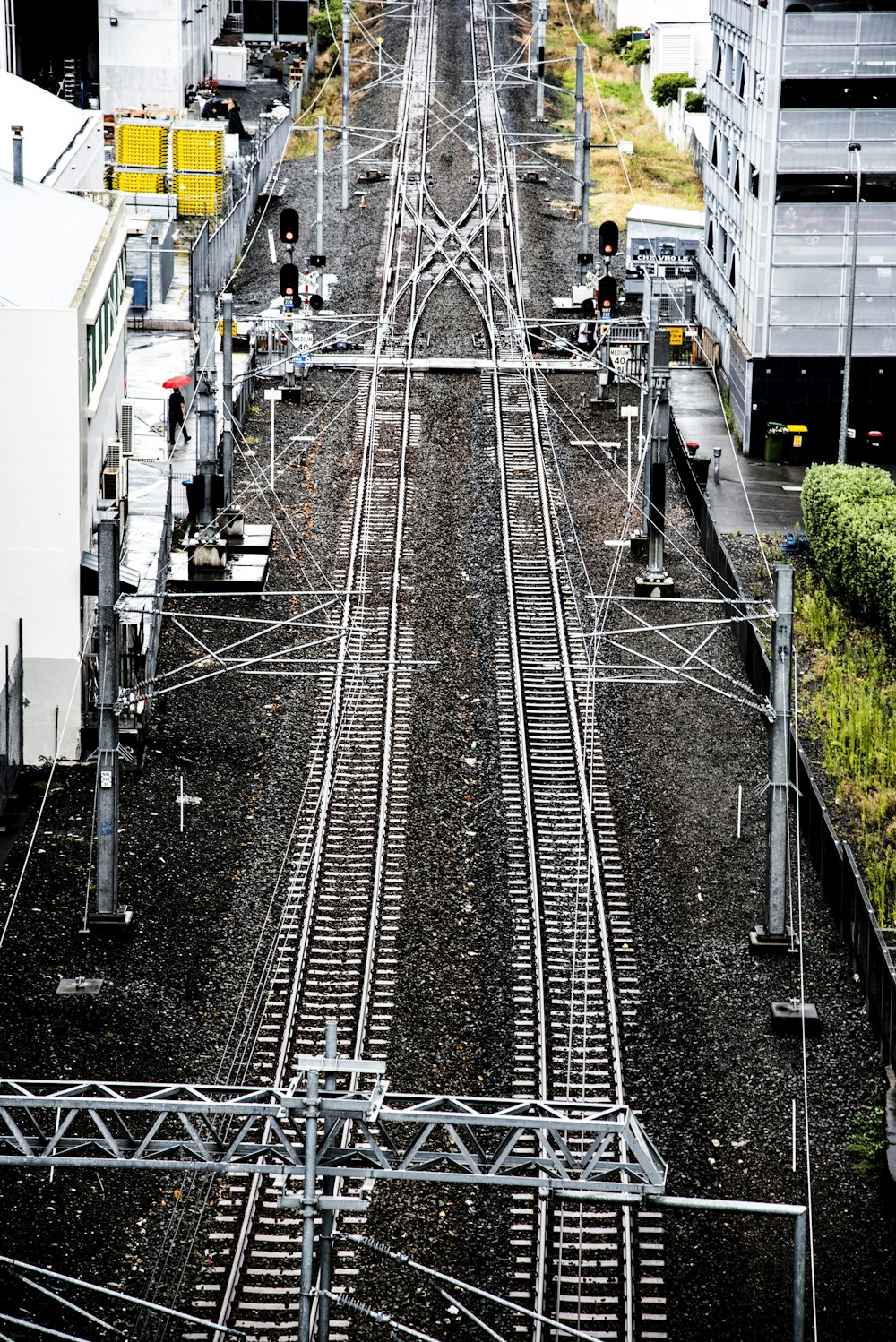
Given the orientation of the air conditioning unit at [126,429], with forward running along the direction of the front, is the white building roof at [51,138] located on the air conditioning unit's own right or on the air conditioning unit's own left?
on the air conditioning unit's own left

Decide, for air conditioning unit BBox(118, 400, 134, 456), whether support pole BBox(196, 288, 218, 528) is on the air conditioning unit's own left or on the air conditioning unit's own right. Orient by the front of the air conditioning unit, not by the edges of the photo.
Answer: on the air conditioning unit's own right

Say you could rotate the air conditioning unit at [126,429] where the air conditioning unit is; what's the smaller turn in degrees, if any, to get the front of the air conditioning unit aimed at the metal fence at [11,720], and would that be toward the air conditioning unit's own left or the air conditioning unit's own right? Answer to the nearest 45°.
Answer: approximately 90° to the air conditioning unit's own right

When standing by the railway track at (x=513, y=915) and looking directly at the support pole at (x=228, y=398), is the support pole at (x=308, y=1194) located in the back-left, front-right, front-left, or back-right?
back-left

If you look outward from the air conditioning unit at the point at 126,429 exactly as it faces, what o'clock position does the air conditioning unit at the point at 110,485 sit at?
the air conditioning unit at the point at 110,485 is roughly at 3 o'clock from the air conditioning unit at the point at 126,429.

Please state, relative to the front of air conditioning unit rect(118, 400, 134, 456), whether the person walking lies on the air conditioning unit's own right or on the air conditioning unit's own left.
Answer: on the air conditioning unit's own left

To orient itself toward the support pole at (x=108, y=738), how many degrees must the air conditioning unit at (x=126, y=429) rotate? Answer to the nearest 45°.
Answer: approximately 90° to its right

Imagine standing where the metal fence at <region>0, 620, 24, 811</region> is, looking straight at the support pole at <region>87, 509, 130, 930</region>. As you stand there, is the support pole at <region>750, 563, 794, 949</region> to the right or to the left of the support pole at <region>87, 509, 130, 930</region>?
left

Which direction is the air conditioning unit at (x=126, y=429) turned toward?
to the viewer's right

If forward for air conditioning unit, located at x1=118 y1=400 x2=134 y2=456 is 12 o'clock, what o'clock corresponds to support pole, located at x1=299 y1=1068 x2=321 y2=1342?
The support pole is roughly at 3 o'clock from the air conditioning unit.
